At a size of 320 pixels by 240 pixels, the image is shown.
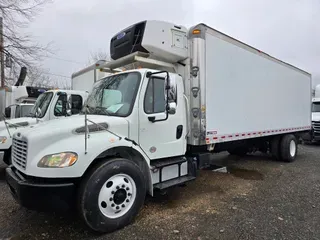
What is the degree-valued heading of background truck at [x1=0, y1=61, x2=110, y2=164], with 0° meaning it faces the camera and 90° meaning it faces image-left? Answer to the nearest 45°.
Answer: approximately 45°

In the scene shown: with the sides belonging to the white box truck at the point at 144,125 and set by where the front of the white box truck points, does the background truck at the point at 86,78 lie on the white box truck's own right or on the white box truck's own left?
on the white box truck's own right

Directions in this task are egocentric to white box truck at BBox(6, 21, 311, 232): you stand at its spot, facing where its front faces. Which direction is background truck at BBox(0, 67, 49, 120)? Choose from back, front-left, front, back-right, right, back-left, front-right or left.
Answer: right

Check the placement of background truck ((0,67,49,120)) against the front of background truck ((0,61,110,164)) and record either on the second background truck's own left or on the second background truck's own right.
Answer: on the second background truck's own right

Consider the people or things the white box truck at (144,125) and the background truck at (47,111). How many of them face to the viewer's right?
0

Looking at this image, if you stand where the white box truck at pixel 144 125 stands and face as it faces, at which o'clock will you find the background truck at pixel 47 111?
The background truck is roughly at 3 o'clock from the white box truck.

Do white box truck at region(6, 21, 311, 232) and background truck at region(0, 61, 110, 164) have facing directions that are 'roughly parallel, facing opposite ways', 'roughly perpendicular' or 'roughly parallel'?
roughly parallel

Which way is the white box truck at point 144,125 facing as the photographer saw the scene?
facing the viewer and to the left of the viewer
